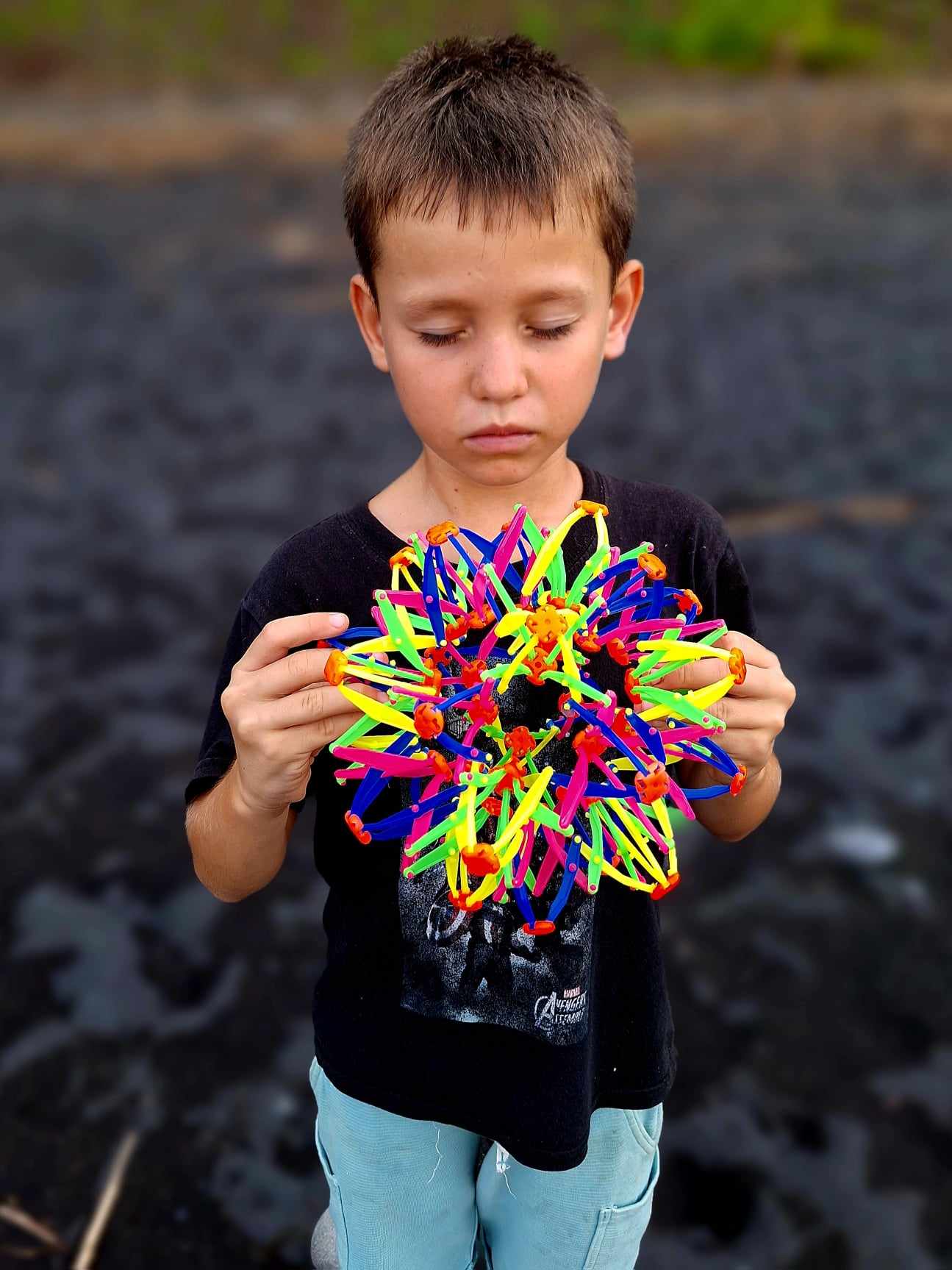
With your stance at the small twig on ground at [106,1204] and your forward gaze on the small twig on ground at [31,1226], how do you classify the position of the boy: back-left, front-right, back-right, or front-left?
back-left

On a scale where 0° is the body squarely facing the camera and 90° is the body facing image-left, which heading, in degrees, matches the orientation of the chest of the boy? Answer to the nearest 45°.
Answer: approximately 0°
